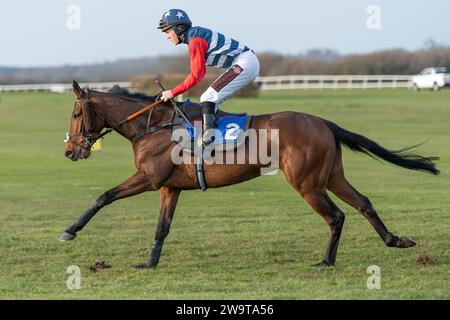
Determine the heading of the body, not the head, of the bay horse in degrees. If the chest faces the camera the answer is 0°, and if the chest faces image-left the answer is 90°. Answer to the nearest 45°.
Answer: approximately 90°

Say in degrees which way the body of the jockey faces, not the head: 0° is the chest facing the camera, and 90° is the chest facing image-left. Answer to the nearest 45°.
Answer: approximately 90°
